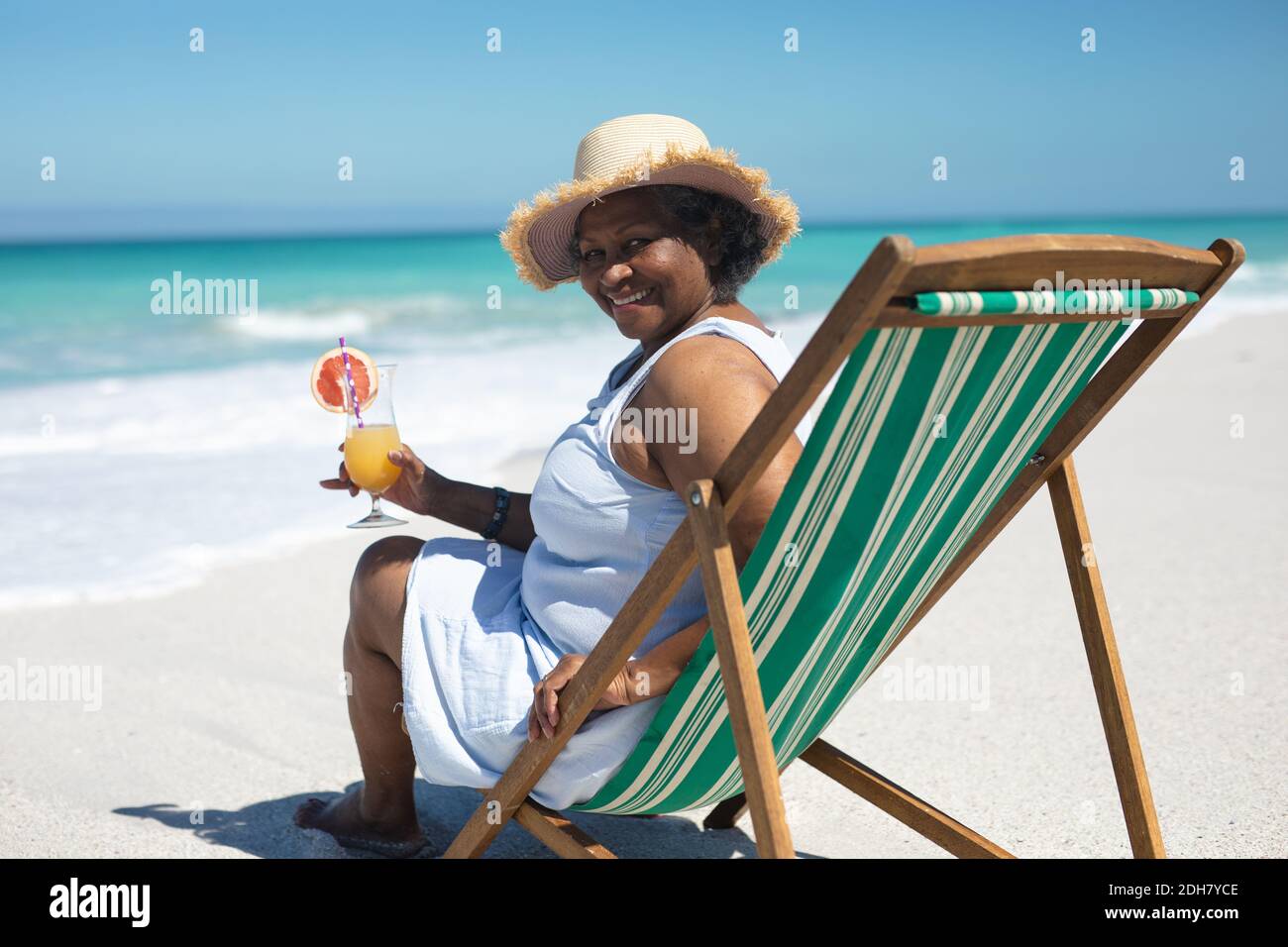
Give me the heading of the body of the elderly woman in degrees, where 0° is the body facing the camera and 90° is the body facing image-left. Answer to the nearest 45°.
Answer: approximately 90°

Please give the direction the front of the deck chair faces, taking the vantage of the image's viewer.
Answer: facing away from the viewer and to the left of the viewer
